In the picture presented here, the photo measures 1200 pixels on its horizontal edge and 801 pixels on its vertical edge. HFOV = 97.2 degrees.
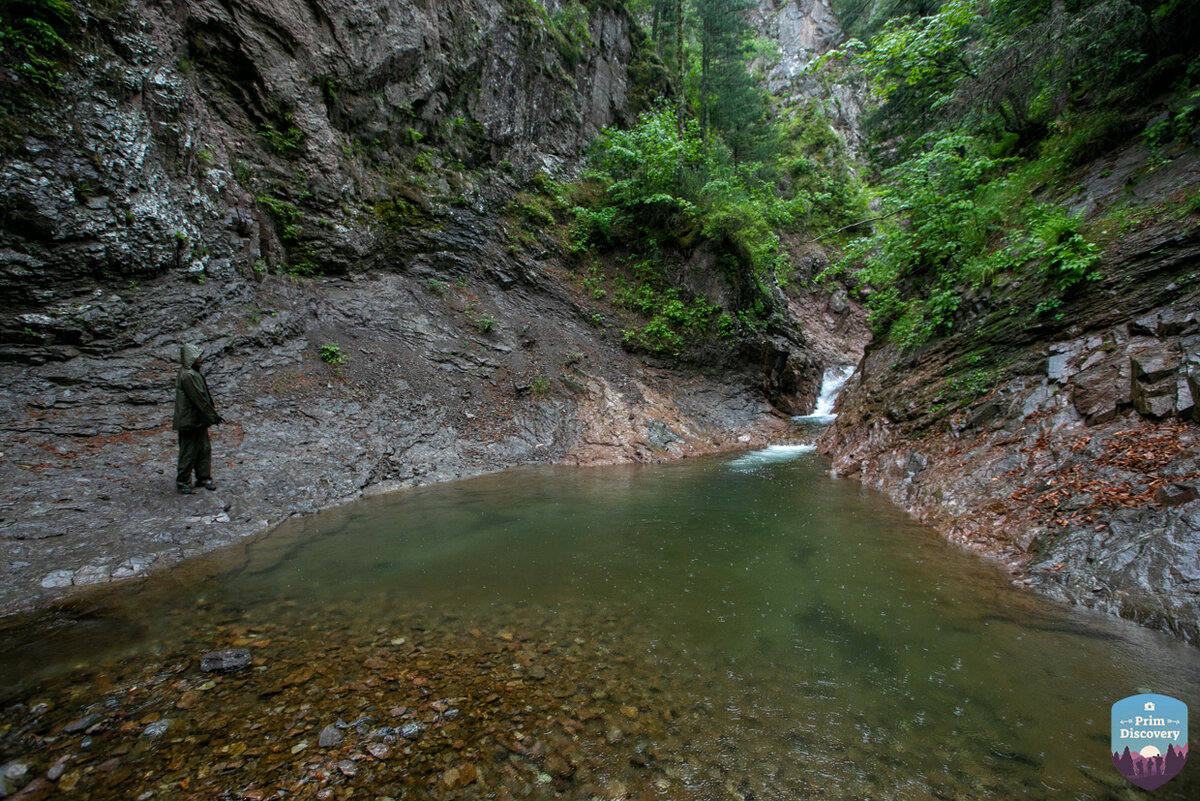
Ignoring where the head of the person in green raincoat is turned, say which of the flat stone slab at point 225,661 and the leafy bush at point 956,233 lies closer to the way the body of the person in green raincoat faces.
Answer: the leafy bush

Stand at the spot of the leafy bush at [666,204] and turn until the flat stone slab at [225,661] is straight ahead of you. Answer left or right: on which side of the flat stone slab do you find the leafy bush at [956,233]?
left

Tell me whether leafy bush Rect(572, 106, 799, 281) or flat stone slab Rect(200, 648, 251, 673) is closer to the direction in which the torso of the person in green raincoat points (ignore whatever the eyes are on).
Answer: the leafy bush

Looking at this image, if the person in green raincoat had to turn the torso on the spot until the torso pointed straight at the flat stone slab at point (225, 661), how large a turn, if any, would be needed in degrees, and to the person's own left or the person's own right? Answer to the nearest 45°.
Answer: approximately 90° to the person's own right

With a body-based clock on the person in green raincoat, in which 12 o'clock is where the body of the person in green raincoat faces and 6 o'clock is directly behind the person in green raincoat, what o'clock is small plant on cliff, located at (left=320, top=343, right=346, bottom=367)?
The small plant on cliff is roughly at 10 o'clock from the person in green raincoat.

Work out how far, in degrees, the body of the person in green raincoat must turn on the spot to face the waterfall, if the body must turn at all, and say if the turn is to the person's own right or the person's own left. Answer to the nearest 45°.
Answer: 0° — they already face it

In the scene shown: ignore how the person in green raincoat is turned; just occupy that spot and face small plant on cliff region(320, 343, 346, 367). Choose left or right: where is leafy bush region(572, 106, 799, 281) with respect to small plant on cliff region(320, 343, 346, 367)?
right

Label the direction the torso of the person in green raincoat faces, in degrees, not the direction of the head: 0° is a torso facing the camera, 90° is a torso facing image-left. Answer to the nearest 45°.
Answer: approximately 270°
